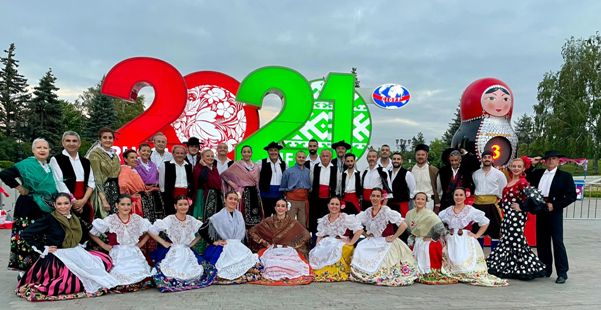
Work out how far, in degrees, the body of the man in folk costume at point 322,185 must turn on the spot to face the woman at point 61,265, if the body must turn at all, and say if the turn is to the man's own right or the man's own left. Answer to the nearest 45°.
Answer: approximately 45° to the man's own right

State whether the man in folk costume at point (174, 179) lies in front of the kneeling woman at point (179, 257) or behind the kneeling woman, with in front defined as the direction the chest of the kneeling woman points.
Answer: behind

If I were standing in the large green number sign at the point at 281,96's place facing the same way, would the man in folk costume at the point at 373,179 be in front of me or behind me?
in front

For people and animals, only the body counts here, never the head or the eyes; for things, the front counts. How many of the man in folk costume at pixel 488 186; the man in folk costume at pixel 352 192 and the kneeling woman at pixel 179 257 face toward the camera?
3

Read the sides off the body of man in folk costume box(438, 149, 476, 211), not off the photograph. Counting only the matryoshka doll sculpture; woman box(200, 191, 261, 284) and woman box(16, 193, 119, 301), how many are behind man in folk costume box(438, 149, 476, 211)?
1

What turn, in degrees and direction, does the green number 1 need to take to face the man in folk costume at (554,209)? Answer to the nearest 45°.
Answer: approximately 45° to its left

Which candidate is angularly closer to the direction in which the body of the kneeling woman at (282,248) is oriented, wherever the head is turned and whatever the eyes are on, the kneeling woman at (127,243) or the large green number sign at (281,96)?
the kneeling woman
